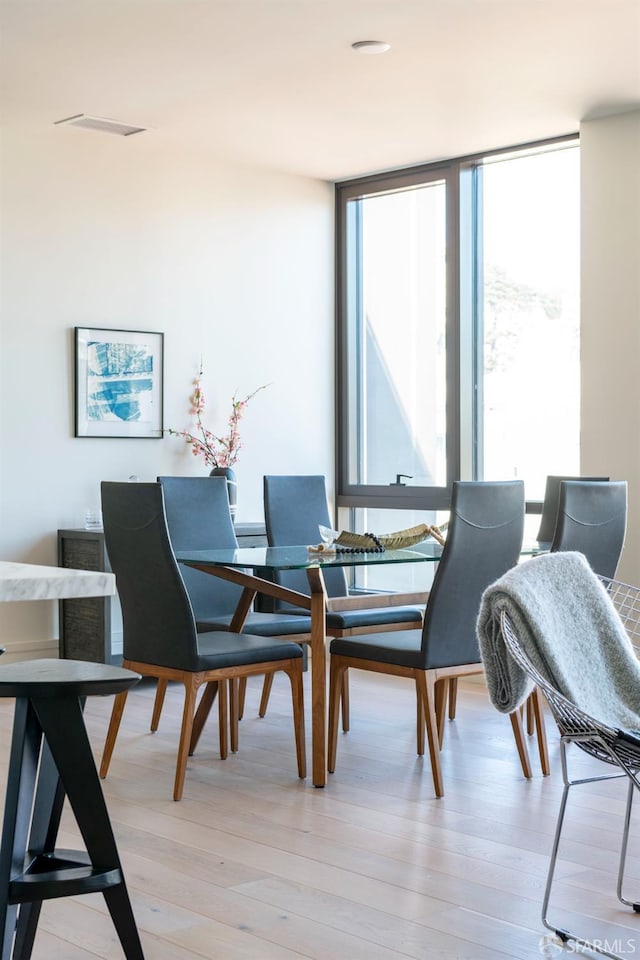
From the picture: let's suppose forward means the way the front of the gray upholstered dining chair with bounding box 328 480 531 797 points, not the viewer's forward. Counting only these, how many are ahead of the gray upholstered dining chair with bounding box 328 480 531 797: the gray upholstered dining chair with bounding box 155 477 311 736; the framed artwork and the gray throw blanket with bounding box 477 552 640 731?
2

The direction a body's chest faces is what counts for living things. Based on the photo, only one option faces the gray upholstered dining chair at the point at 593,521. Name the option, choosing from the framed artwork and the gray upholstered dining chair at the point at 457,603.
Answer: the framed artwork

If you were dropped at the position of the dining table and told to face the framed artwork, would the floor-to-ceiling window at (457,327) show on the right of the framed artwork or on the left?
right

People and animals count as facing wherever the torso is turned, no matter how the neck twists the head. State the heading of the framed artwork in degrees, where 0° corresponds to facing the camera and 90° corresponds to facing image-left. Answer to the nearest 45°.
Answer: approximately 315°

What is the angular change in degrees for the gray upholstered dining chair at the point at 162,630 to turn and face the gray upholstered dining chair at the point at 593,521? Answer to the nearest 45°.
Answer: approximately 45° to its right

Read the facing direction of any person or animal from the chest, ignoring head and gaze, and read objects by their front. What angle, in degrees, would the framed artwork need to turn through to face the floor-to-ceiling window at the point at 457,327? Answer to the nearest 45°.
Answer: approximately 45° to its left

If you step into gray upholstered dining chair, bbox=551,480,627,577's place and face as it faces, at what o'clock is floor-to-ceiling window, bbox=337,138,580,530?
The floor-to-ceiling window is roughly at 1 o'clock from the gray upholstered dining chair.

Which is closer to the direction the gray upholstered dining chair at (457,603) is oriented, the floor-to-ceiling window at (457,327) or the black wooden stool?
the floor-to-ceiling window

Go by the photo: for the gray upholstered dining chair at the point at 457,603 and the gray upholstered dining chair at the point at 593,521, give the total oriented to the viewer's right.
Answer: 0

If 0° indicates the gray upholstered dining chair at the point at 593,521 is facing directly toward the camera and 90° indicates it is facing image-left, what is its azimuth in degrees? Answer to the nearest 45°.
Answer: approximately 135°

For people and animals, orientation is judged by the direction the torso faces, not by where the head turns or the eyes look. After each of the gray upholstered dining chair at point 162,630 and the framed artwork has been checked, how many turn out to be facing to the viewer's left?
0

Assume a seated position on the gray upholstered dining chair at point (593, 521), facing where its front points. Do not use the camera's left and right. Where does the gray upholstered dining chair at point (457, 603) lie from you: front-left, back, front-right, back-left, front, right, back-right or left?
left

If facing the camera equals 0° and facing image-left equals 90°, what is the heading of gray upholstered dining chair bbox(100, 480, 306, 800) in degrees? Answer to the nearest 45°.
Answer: approximately 225°

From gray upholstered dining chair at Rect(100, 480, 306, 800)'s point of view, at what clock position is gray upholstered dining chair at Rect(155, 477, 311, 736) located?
gray upholstered dining chair at Rect(155, 477, 311, 736) is roughly at 11 o'clock from gray upholstered dining chair at Rect(100, 480, 306, 800).

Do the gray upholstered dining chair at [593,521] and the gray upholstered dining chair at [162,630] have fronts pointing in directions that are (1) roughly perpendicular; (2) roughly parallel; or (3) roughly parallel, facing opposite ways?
roughly perpendicular

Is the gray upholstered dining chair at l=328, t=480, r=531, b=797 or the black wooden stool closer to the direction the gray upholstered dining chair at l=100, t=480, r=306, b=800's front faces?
the gray upholstered dining chair

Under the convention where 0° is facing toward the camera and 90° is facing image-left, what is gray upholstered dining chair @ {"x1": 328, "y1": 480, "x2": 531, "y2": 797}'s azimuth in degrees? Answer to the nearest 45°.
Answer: approximately 135°

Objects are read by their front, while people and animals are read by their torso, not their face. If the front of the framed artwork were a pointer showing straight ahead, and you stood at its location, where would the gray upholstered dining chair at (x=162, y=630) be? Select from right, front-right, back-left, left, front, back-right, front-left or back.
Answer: front-right

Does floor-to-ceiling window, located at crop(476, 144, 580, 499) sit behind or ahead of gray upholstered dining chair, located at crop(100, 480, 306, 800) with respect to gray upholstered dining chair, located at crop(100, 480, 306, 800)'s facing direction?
ahead

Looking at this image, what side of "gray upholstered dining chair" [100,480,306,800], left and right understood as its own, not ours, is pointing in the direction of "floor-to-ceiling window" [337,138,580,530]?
front
